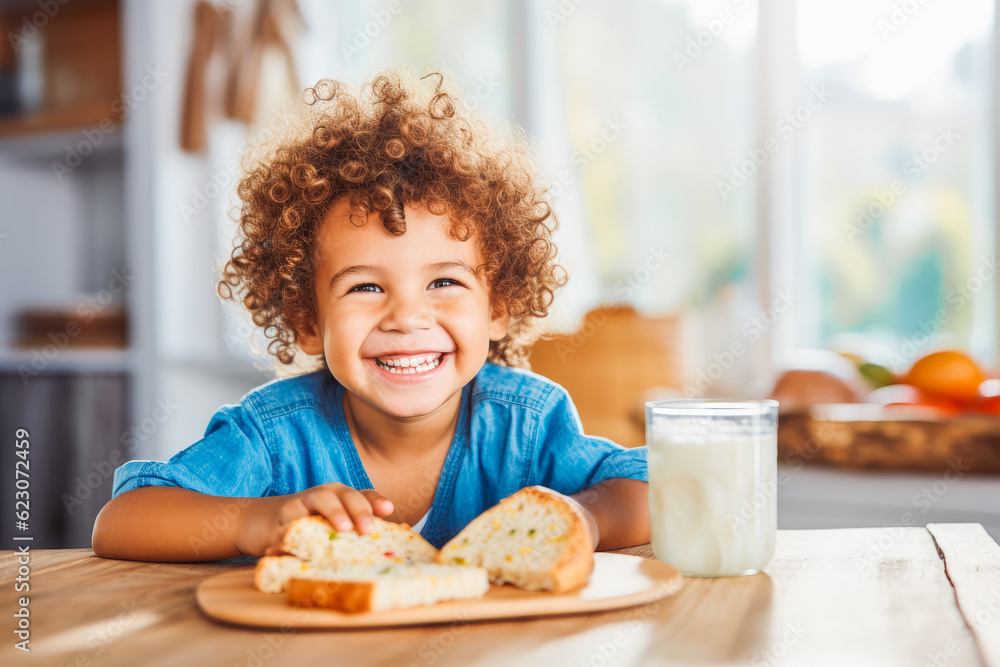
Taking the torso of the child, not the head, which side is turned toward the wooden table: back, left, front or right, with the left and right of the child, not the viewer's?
front

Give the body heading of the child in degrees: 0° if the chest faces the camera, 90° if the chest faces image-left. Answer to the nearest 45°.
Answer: approximately 0°
